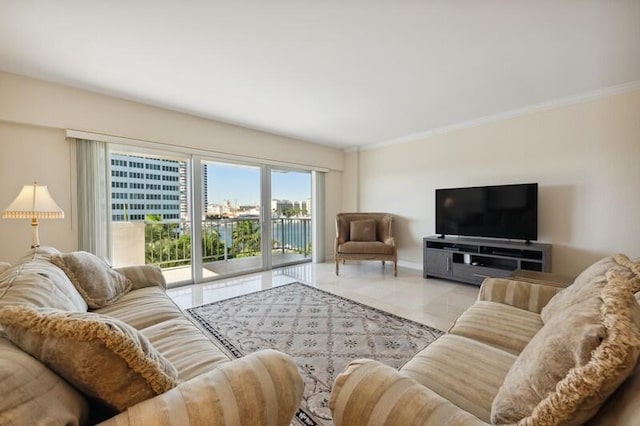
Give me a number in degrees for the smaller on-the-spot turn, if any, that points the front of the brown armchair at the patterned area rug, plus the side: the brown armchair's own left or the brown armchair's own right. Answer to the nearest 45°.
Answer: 0° — it already faces it

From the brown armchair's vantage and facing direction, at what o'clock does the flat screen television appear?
The flat screen television is roughly at 10 o'clock from the brown armchair.

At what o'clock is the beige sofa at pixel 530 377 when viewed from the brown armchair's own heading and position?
The beige sofa is roughly at 12 o'clock from the brown armchair.

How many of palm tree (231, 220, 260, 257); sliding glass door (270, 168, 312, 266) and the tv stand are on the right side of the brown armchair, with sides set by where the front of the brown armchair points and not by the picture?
2

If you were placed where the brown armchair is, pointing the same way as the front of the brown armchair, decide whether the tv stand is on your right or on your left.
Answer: on your left

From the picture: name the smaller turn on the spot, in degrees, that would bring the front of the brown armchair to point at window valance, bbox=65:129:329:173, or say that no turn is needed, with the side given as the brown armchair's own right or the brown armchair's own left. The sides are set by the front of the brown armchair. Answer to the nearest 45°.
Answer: approximately 45° to the brown armchair's own right

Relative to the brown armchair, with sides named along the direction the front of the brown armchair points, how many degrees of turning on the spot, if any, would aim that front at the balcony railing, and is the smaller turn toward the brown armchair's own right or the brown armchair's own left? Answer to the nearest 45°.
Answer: approximately 90° to the brown armchair's own right

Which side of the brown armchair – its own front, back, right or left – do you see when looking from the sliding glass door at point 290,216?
right

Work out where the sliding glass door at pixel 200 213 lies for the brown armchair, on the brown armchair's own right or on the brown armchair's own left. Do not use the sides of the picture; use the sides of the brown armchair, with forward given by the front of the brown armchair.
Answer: on the brown armchair's own right

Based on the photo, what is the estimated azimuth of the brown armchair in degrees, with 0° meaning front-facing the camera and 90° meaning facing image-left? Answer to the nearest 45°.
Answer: approximately 0°

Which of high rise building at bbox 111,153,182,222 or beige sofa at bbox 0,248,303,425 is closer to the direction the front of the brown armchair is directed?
the beige sofa

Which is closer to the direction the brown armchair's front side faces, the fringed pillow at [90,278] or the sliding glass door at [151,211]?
the fringed pillow
